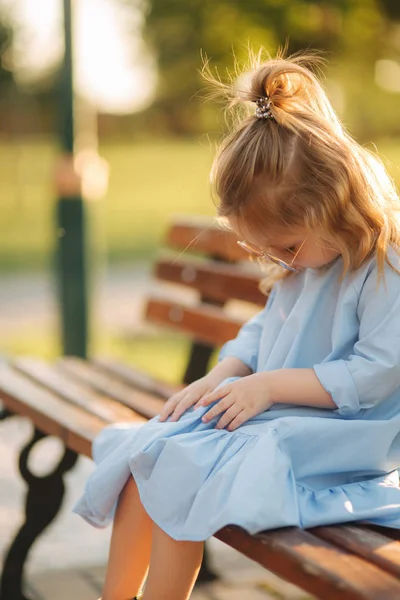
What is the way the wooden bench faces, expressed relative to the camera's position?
facing the viewer and to the left of the viewer

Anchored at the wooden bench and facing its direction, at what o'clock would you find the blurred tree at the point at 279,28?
The blurred tree is roughly at 5 o'clock from the wooden bench.

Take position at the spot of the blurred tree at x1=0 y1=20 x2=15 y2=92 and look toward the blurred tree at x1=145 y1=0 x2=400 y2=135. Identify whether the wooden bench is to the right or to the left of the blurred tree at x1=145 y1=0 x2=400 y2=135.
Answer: right

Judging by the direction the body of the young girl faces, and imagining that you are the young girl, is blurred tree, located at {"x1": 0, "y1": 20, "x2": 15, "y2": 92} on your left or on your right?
on your right

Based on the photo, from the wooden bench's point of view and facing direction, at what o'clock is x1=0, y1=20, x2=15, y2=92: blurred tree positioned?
The blurred tree is roughly at 4 o'clock from the wooden bench.

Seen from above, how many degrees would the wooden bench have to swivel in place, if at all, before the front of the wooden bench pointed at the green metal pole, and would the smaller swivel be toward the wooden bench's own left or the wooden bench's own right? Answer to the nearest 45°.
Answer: approximately 135° to the wooden bench's own right

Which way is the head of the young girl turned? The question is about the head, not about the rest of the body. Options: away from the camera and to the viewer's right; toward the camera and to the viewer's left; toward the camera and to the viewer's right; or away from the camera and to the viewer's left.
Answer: toward the camera and to the viewer's left
